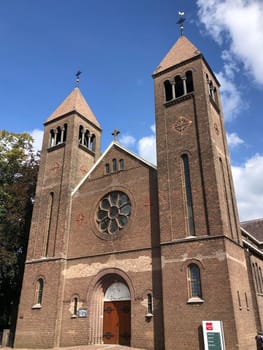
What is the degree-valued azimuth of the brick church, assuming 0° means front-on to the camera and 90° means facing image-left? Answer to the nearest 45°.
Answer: approximately 45°

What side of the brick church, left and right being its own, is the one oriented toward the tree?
right

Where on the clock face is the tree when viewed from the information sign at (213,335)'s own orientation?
The tree is roughly at 4 o'clock from the information sign.

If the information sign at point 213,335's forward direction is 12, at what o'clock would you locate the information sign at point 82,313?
the information sign at point 82,313 is roughly at 4 o'clock from the information sign at point 213,335.
